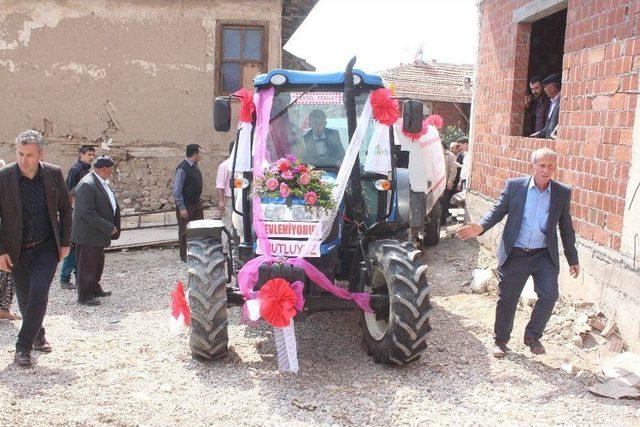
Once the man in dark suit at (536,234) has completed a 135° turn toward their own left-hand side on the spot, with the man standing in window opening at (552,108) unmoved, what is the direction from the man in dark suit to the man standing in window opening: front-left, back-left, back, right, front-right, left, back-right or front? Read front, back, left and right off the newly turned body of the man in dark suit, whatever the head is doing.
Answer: front-left

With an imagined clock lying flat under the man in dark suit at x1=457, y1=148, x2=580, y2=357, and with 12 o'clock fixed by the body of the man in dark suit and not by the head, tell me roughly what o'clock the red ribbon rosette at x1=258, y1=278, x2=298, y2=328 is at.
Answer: The red ribbon rosette is roughly at 2 o'clock from the man in dark suit.

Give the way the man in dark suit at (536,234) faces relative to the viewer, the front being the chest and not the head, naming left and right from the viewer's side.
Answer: facing the viewer

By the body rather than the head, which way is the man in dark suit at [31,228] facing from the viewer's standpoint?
toward the camera

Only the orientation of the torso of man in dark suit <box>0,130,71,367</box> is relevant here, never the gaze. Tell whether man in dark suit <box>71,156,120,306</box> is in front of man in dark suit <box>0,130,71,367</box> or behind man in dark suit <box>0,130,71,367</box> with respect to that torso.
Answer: behind

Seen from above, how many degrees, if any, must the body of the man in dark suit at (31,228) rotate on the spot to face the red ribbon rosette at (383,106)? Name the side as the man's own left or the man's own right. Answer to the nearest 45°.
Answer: approximately 90° to the man's own left

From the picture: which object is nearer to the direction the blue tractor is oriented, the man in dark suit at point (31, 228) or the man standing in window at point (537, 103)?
the man in dark suit

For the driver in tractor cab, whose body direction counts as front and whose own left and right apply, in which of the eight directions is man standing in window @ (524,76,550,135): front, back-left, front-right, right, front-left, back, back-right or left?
back-left

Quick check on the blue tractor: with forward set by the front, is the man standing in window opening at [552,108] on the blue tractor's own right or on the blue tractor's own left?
on the blue tractor's own left
